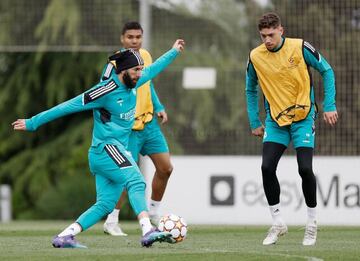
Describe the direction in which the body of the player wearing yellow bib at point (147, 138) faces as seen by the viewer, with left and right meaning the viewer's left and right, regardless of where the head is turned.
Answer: facing the viewer

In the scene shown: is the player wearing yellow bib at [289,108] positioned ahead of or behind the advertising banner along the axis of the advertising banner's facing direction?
ahead

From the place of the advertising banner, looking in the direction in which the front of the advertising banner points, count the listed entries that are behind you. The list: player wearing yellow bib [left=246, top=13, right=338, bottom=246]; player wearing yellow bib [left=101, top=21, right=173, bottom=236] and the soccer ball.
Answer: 0

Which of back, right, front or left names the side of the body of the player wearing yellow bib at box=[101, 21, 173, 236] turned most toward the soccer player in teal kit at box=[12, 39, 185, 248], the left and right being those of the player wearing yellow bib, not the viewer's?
front

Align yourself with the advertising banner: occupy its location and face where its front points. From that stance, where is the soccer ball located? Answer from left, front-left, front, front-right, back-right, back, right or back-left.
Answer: front

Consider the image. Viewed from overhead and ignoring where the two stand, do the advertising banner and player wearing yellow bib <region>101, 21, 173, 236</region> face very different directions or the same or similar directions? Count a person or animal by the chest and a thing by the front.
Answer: same or similar directions

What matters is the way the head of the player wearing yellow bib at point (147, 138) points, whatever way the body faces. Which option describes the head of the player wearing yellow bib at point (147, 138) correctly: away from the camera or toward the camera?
toward the camera

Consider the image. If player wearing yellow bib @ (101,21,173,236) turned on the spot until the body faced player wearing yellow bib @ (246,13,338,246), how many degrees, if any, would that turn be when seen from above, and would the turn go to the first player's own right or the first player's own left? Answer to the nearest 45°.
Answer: approximately 45° to the first player's own left

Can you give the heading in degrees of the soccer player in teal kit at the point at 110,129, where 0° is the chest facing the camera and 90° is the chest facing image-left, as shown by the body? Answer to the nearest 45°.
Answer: approximately 315°

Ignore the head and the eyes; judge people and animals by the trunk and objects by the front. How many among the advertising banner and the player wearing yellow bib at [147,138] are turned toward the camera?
2

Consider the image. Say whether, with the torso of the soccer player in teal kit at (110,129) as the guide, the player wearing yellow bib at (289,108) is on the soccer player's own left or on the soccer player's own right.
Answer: on the soccer player's own left

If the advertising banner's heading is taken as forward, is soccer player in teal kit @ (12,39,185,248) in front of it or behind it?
in front

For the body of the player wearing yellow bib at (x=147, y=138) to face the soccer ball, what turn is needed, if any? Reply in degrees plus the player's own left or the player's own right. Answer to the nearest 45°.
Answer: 0° — they already face it

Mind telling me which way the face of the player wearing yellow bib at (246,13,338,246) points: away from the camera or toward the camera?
toward the camera

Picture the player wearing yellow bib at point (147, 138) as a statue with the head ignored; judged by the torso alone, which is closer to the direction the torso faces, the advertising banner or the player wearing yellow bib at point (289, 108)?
the player wearing yellow bib
